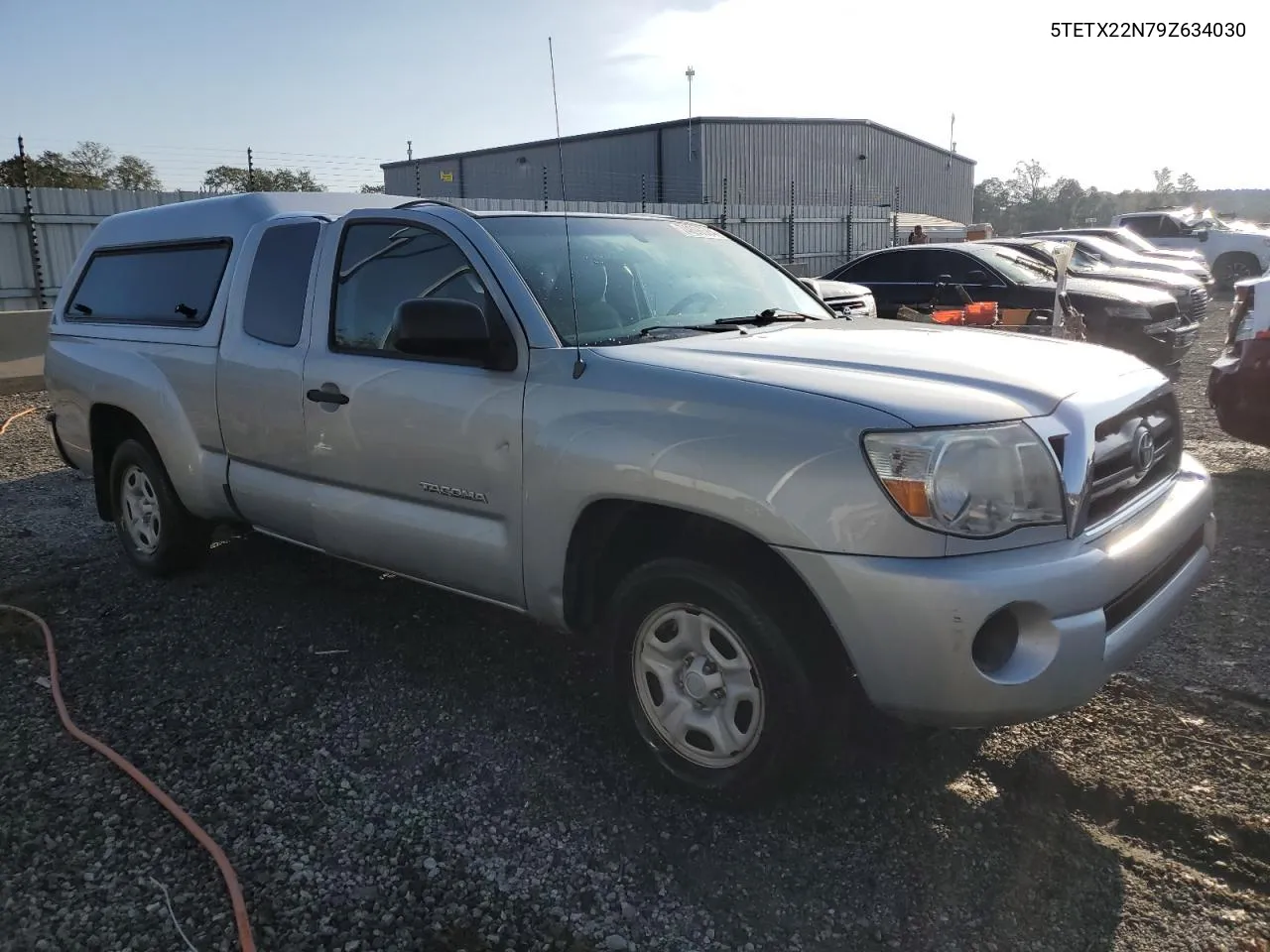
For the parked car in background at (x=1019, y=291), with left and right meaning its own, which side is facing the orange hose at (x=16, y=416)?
right

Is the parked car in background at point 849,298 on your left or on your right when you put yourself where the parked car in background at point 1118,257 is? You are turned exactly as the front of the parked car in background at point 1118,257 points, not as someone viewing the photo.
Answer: on your right

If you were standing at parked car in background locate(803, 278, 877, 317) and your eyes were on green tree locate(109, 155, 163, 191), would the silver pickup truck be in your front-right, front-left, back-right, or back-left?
back-left

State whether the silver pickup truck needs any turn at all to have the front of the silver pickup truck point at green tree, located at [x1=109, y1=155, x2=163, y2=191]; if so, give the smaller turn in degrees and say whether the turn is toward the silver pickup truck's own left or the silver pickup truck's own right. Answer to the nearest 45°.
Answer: approximately 180°

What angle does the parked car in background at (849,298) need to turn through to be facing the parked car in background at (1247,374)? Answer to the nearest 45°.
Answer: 0° — it already faces it

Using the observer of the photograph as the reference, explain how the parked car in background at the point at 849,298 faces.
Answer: facing the viewer and to the right of the viewer

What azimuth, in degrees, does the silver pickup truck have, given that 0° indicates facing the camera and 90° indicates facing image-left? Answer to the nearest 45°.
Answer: approximately 315°
